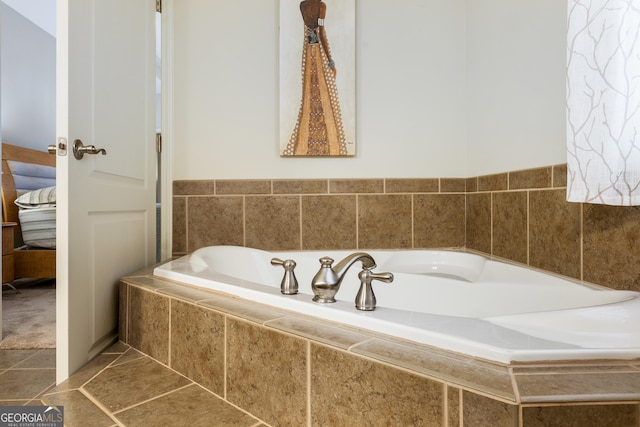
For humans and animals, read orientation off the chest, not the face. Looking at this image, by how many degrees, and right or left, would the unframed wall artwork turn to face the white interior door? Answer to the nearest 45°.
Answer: approximately 45° to its right

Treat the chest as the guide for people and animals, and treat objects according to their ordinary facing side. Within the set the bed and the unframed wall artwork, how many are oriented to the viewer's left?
0

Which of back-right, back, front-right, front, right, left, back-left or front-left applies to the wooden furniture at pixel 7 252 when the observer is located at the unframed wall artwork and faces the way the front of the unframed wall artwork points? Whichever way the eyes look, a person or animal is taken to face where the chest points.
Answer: right

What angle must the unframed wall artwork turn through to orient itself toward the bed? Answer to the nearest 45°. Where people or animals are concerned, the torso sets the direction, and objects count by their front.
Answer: approximately 90° to its right

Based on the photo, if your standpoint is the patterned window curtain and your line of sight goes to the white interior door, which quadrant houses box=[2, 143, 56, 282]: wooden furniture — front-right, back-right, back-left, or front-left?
front-right

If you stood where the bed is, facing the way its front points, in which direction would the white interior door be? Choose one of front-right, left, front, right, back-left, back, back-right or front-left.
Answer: front-right

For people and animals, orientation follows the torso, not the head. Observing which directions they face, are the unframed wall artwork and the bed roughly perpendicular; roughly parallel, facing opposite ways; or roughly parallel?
roughly perpendicular

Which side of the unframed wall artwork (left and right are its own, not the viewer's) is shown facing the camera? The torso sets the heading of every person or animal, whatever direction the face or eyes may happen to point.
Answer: front

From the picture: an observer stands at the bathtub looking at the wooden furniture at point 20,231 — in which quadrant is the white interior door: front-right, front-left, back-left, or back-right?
front-left

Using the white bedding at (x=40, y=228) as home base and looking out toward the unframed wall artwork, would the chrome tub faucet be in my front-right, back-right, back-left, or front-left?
front-right

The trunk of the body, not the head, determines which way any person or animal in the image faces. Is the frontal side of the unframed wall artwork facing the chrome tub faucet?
yes

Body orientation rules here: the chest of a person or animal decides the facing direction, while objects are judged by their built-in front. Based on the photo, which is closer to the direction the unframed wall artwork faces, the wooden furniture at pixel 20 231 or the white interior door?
the white interior door

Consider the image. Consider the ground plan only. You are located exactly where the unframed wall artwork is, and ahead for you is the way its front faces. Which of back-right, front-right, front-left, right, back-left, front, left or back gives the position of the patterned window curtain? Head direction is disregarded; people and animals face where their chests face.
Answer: front-left

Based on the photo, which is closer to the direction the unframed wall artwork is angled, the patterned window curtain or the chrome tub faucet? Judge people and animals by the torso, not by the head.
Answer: the chrome tub faucet

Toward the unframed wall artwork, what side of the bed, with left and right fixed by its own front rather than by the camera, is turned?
front

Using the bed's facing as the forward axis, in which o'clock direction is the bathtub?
The bathtub is roughly at 1 o'clock from the bed.
